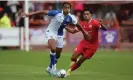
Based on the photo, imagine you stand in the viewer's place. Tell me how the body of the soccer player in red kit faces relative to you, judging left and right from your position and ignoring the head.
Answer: facing the viewer and to the left of the viewer
